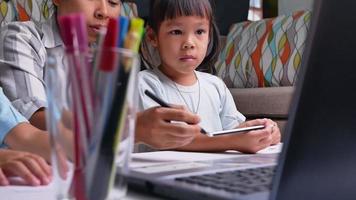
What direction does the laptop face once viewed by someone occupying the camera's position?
facing away from the viewer and to the left of the viewer

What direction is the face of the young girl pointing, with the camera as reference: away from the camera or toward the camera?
toward the camera

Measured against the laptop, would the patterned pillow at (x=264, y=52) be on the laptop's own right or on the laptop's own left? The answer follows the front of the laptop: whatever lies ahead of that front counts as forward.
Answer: on the laptop's own right

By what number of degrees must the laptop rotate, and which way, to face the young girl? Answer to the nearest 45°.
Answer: approximately 45° to its right
